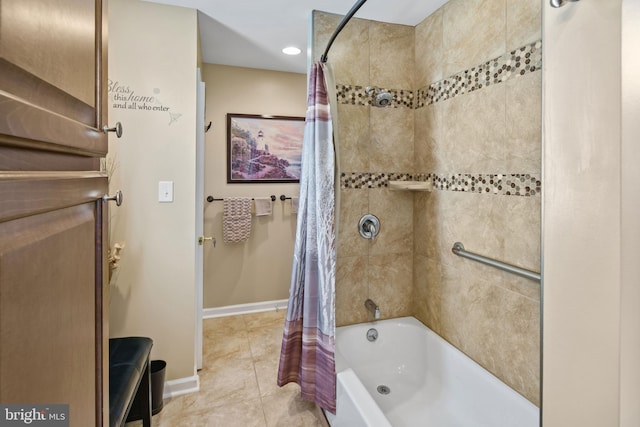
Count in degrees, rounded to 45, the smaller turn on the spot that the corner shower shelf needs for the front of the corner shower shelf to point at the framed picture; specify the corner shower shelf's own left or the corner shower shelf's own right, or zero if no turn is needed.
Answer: approximately 135° to the corner shower shelf's own right

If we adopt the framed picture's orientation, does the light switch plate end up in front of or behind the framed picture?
in front

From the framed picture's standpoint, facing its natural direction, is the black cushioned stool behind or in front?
in front

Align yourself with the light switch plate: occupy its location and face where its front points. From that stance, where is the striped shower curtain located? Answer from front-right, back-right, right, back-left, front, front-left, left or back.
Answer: front-left

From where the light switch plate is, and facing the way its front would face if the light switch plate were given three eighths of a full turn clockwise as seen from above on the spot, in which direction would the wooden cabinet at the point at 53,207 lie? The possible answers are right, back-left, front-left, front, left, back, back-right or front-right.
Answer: back-left

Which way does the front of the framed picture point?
toward the camera

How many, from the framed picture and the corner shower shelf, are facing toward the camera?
2

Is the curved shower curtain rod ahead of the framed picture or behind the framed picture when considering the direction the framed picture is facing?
ahead

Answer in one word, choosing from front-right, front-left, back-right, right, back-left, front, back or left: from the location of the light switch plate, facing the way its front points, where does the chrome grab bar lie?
front-left

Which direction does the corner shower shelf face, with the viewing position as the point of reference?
facing the viewer
